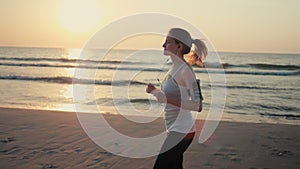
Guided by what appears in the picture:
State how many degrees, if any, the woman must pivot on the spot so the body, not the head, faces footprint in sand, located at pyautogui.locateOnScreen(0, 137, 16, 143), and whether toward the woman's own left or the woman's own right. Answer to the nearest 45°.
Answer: approximately 45° to the woman's own right

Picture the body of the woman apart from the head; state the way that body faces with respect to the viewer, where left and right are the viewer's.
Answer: facing to the left of the viewer

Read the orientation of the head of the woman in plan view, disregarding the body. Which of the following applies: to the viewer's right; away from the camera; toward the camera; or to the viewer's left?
to the viewer's left
